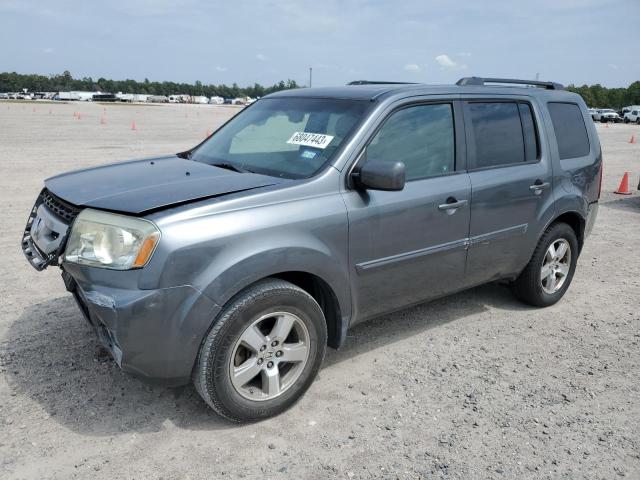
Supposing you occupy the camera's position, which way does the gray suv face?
facing the viewer and to the left of the viewer
